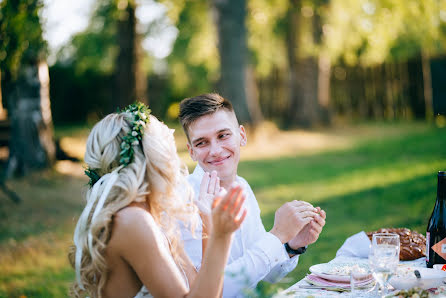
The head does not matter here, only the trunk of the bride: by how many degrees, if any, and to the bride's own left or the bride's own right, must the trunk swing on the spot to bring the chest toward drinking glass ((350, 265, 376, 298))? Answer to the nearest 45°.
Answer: approximately 45° to the bride's own right

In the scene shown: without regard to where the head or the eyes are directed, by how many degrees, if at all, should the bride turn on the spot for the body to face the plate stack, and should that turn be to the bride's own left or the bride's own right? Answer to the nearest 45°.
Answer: approximately 45° to the bride's own right

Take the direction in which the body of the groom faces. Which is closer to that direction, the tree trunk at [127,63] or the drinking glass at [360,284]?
the drinking glass

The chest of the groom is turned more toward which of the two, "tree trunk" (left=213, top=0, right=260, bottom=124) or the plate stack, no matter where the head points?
the plate stack

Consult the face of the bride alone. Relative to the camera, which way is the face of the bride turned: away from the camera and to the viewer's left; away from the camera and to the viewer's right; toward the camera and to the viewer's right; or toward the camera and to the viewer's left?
away from the camera and to the viewer's right

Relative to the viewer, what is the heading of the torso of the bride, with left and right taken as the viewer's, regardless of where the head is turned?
facing away from the viewer and to the right of the viewer

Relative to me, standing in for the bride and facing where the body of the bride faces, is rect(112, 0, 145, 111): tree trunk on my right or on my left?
on my left
